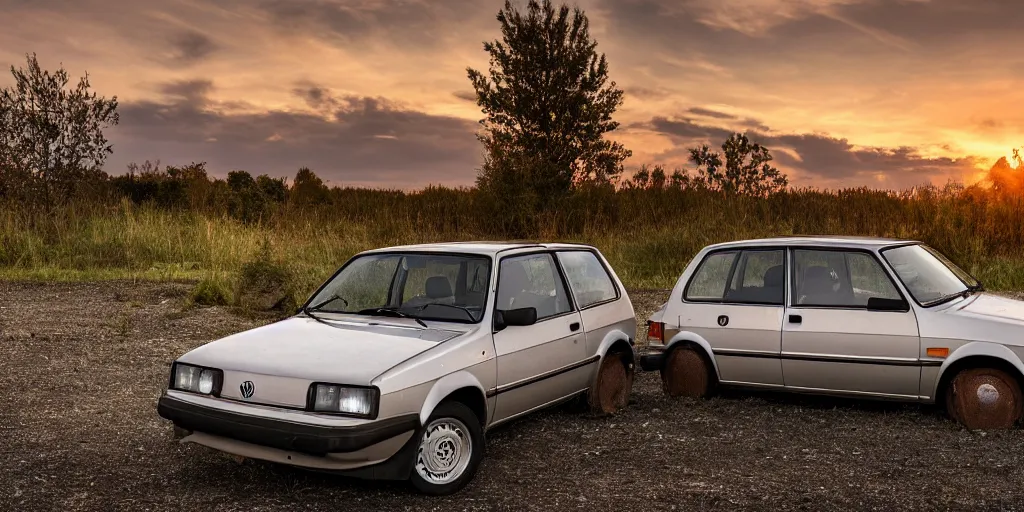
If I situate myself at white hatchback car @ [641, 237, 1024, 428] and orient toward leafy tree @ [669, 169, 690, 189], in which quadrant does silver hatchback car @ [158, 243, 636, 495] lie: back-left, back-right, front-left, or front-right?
back-left

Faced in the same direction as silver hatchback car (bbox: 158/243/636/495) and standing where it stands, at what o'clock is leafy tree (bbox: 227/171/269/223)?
The leafy tree is roughly at 4 o'clock from the silver hatchback car.

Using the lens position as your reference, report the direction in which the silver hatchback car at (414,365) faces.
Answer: facing the viewer and to the left of the viewer

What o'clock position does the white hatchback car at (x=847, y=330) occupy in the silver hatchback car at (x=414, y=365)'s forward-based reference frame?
The white hatchback car is roughly at 7 o'clock from the silver hatchback car.

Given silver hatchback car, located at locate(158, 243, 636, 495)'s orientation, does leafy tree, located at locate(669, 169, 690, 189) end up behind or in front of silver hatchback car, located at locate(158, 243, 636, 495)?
behind

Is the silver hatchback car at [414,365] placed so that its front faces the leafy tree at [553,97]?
no

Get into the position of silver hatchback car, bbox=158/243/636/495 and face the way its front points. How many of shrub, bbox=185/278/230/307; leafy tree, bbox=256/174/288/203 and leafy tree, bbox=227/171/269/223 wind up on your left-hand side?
0

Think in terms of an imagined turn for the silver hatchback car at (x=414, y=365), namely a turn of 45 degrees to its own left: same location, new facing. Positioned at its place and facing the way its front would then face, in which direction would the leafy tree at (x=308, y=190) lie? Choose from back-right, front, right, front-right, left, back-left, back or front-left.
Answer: back

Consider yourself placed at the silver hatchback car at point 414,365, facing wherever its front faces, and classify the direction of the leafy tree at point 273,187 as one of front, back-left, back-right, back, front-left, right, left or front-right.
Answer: back-right

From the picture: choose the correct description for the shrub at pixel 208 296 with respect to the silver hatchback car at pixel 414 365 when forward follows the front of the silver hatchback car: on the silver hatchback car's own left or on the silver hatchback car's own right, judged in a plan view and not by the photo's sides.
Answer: on the silver hatchback car's own right

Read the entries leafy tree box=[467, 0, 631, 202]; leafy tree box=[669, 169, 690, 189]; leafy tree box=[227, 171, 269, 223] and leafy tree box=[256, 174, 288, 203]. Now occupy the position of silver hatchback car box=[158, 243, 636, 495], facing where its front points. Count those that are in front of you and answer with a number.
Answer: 0
